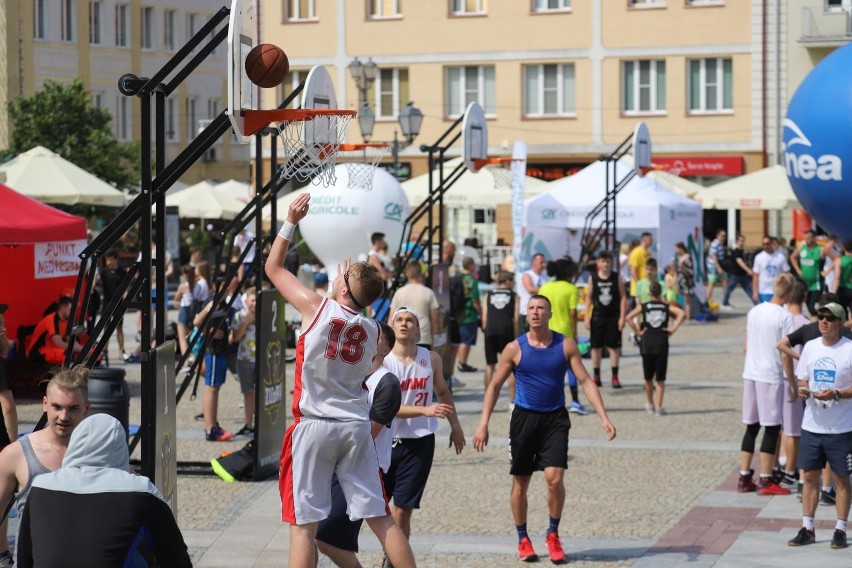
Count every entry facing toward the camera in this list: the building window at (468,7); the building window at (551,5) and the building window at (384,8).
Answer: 3

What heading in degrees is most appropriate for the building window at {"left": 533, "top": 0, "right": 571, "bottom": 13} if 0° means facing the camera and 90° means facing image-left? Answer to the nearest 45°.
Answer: approximately 0°

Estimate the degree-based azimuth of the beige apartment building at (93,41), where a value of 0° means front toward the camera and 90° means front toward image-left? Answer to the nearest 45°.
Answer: approximately 315°

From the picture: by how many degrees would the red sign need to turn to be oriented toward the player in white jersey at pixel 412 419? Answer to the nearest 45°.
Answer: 0° — it already faces them

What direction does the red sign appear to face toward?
toward the camera

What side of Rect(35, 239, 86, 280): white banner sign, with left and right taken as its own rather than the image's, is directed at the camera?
front

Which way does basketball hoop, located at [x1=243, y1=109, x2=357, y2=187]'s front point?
to the viewer's right

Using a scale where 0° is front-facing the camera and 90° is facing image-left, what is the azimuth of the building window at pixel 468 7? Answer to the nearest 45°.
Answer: approximately 0°

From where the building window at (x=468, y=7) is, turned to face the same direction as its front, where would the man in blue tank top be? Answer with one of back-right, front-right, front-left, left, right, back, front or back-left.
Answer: front

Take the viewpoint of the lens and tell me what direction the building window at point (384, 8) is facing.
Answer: facing the viewer

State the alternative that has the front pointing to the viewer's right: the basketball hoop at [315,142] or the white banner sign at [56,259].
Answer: the basketball hoop

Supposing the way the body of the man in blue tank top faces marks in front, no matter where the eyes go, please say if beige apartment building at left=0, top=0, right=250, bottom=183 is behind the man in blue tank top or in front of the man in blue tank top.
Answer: behind

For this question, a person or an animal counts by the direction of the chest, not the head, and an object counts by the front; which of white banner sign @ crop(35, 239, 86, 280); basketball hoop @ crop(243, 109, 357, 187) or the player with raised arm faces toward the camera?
the white banner sign

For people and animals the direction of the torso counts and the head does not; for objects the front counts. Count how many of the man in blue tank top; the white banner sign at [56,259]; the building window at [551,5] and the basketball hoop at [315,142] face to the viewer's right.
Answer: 1
